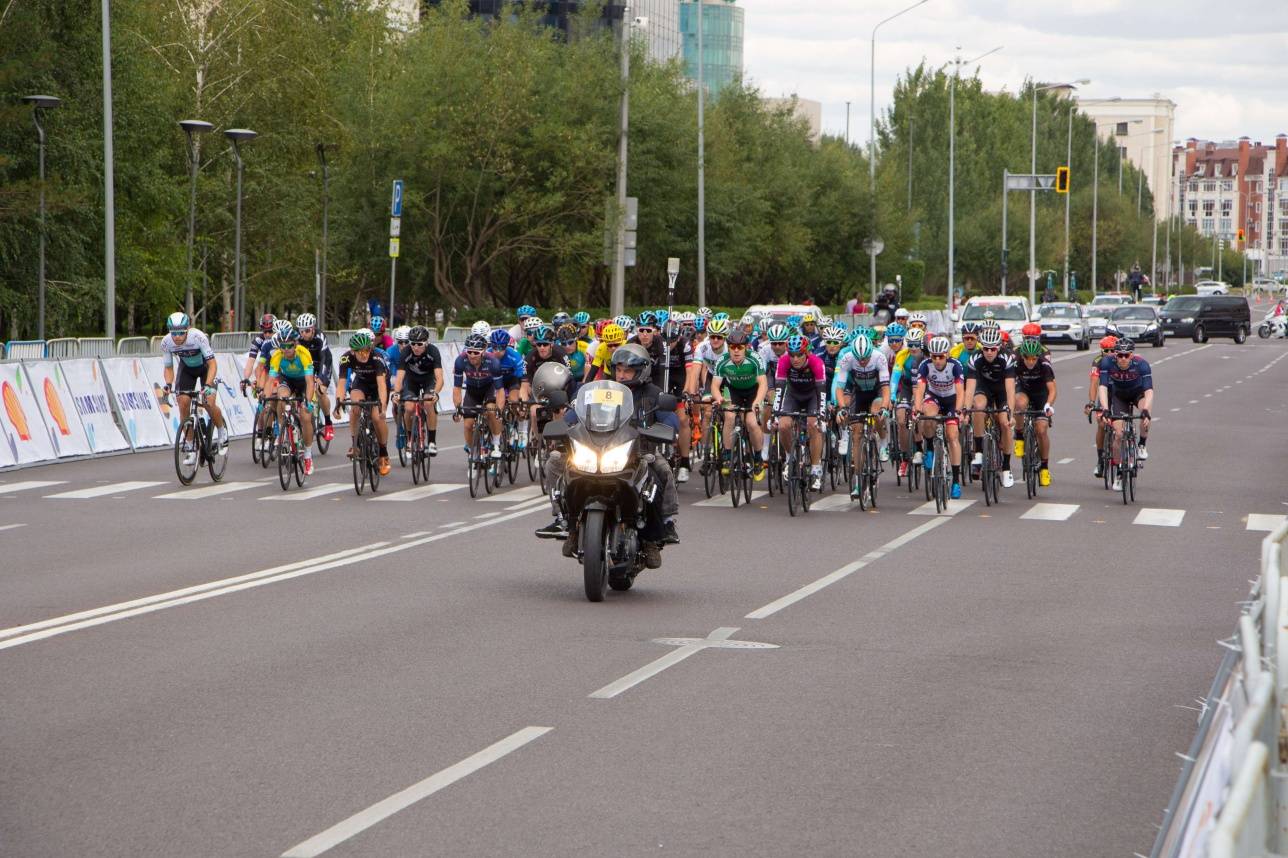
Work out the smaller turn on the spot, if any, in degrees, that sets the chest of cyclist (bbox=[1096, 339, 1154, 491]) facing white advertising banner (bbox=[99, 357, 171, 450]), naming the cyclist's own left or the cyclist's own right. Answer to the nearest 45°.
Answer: approximately 90° to the cyclist's own right

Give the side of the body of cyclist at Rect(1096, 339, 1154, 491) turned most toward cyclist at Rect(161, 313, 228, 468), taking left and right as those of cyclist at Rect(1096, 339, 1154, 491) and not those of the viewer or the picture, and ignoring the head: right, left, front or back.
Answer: right

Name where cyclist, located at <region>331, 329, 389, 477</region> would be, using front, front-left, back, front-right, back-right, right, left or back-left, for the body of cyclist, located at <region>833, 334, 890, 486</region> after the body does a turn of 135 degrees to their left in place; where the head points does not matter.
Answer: back-left

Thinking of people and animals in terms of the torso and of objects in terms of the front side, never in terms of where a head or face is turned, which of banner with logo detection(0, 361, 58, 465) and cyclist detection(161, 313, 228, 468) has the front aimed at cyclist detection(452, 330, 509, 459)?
the banner with logo

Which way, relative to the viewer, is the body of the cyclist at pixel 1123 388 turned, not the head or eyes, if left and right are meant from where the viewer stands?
facing the viewer

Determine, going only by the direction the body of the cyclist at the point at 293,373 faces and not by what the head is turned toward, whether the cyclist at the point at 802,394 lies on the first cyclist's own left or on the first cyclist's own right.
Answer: on the first cyclist's own left

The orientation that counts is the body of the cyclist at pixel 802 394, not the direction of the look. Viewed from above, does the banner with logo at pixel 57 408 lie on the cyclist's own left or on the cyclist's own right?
on the cyclist's own right

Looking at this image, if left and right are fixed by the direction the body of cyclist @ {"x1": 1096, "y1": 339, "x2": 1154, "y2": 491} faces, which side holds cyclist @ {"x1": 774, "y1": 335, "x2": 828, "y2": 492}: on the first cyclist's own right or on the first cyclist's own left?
on the first cyclist's own right

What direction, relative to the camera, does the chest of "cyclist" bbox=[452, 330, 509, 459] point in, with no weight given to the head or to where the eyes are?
toward the camera

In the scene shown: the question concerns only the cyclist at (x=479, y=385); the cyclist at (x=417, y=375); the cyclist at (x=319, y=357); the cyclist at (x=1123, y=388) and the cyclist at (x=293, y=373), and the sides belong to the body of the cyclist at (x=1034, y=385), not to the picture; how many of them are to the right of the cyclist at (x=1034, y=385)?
4

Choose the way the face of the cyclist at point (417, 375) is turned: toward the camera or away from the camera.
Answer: toward the camera

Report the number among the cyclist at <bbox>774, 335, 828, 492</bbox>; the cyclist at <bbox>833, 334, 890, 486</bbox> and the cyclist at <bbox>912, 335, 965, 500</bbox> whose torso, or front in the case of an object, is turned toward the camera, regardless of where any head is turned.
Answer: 3

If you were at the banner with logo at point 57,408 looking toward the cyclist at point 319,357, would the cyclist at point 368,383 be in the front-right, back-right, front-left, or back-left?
front-right

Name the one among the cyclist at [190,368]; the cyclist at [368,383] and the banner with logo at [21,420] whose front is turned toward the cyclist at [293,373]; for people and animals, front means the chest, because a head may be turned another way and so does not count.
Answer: the banner with logo

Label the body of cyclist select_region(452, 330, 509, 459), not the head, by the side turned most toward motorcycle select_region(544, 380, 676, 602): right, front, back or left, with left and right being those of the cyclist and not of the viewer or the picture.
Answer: front

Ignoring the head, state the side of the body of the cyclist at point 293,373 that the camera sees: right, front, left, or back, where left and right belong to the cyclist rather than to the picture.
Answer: front
